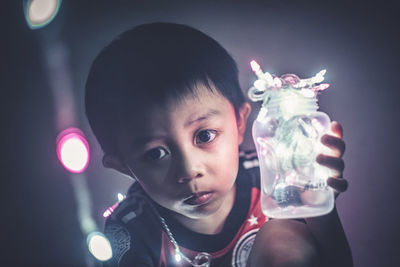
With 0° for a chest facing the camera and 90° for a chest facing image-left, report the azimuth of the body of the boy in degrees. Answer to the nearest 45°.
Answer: approximately 0°
